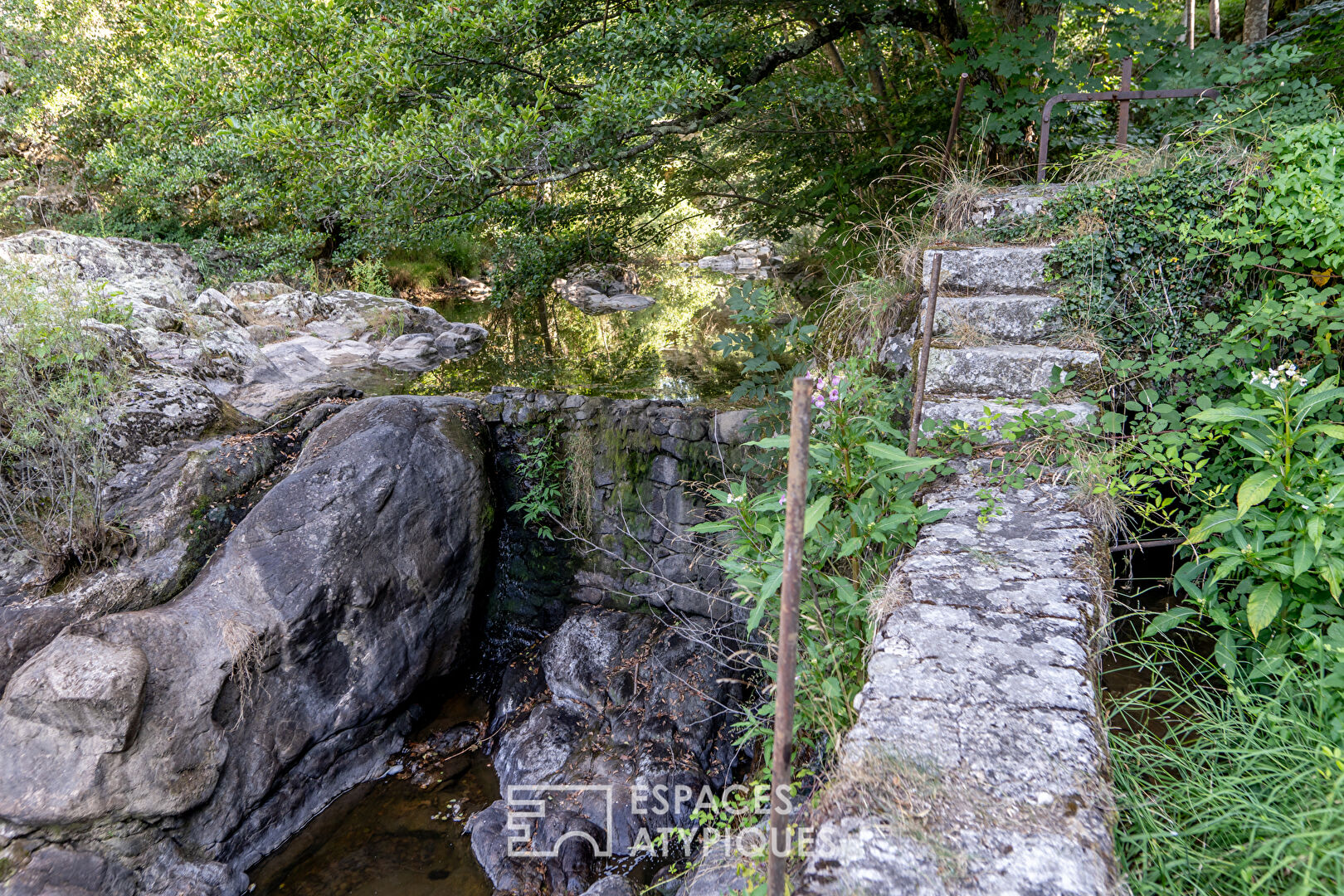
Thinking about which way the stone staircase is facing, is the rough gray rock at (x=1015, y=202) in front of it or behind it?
behind

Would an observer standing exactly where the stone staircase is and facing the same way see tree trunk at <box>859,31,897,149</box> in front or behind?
behind

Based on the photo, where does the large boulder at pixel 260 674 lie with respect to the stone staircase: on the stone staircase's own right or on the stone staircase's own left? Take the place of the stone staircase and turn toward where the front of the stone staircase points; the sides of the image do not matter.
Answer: on the stone staircase's own right

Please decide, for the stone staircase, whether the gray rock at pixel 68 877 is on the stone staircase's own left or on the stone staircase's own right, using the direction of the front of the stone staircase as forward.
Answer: on the stone staircase's own right

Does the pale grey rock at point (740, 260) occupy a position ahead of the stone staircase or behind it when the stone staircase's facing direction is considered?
behind

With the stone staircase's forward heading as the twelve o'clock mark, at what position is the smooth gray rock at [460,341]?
The smooth gray rock is roughly at 4 o'clock from the stone staircase.

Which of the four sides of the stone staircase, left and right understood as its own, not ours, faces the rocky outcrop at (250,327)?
right

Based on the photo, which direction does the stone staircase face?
toward the camera

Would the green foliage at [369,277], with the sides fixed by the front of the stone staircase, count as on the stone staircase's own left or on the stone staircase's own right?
on the stone staircase's own right
